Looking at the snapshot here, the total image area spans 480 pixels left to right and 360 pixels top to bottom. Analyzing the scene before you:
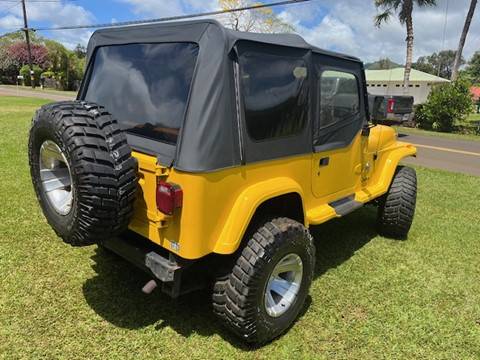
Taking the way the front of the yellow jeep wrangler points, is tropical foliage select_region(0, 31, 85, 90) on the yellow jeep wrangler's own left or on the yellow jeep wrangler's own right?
on the yellow jeep wrangler's own left

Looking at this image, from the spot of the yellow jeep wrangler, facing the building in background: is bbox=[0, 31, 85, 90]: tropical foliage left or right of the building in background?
left

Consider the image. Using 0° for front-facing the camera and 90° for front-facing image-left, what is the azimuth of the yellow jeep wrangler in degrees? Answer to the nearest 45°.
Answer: approximately 225°

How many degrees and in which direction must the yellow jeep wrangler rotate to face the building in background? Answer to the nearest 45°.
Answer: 0° — it already faces it

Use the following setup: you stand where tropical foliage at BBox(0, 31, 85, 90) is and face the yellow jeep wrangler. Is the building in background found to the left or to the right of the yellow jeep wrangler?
left

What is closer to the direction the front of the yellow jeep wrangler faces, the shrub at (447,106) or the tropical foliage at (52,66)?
the shrub

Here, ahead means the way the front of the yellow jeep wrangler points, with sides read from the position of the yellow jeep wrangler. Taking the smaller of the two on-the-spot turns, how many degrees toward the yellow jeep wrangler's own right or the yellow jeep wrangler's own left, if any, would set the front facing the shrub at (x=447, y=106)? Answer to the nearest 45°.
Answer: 0° — it already faces it
